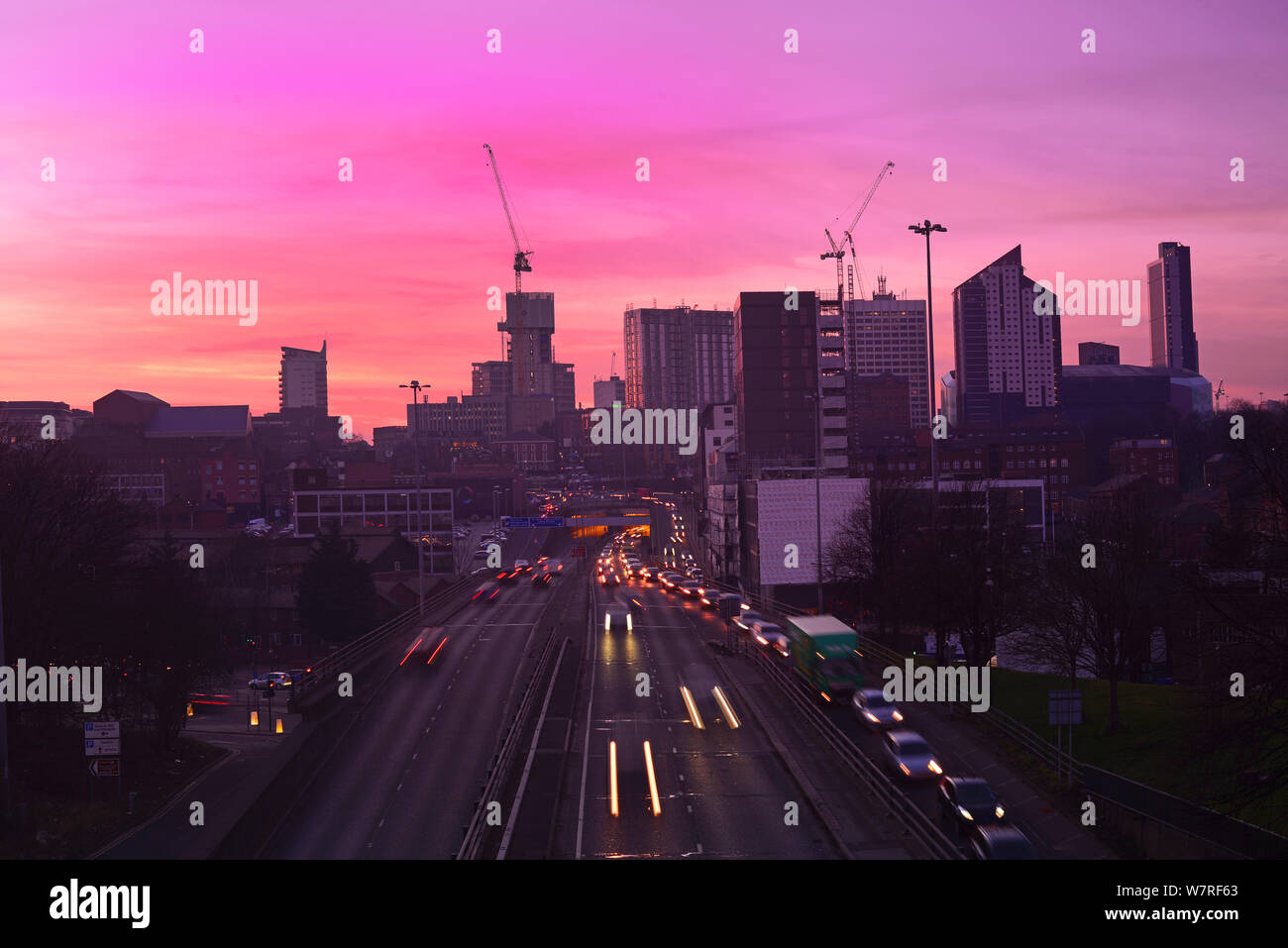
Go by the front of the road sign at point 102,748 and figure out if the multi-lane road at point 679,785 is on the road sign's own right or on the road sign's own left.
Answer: on the road sign's own left

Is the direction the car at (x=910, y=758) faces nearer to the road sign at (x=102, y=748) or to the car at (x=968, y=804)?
the car

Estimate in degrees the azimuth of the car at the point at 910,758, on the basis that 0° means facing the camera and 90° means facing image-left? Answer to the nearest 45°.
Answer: approximately 315°

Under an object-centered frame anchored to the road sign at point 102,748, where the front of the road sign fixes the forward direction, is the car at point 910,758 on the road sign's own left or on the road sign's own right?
on the road sign's own left

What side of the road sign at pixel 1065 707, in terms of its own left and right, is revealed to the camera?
back

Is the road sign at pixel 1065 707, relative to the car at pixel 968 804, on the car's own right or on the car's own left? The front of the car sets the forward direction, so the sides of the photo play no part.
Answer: on the car's own left

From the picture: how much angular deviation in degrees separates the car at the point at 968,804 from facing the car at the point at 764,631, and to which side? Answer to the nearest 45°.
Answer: approximately 135° to its left

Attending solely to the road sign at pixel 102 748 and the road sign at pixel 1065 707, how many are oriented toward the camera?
1

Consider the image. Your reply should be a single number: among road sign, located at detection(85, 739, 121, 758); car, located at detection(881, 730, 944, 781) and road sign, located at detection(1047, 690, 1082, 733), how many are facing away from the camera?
1

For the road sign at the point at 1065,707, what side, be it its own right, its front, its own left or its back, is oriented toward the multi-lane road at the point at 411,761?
left

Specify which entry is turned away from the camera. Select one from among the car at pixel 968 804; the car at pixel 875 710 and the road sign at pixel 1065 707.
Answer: the road sign
